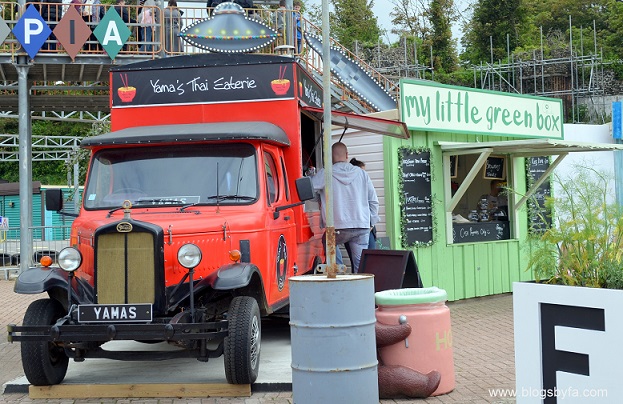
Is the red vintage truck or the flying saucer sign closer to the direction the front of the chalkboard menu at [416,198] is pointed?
the red vintage truck

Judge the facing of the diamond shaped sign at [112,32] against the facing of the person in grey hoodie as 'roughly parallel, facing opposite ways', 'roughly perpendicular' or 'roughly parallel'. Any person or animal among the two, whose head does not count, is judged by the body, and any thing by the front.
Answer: roughly parallel, facing opposite ways

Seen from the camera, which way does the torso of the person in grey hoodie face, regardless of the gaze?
away from the camera

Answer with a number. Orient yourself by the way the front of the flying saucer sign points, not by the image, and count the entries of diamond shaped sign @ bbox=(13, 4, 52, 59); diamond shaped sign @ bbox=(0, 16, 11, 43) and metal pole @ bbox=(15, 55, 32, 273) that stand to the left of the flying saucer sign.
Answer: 0

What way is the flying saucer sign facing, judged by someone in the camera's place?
facing the viewer

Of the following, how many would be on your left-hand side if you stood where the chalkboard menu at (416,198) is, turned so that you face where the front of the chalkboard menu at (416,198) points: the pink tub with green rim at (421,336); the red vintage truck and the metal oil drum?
0

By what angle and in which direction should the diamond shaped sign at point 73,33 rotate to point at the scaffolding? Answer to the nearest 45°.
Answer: approximately 135° to its left

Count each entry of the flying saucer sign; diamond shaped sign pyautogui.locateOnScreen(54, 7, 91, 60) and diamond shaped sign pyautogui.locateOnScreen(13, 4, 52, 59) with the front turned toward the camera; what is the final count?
3

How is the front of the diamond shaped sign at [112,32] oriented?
toward the camera

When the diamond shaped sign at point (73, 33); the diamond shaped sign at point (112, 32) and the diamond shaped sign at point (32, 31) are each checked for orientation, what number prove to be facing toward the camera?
3

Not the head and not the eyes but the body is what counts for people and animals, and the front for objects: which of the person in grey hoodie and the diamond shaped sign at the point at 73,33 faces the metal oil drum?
the diamond shaped sign

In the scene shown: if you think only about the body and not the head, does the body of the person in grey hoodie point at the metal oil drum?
no

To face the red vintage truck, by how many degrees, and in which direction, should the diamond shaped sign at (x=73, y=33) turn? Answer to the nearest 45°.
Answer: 0° — it already faces it

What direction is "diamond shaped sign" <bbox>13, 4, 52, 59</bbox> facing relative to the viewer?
toward the camera

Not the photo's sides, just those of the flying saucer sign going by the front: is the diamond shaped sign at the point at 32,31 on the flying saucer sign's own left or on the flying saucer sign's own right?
on the flying saucer sign's own right

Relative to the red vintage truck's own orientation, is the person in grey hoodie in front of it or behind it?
behind

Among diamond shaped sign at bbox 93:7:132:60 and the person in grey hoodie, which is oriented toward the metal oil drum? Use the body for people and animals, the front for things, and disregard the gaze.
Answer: the diamond shaped sign

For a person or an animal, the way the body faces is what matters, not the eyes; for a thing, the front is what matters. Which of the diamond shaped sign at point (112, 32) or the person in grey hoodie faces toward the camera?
the diamond shaped sign
